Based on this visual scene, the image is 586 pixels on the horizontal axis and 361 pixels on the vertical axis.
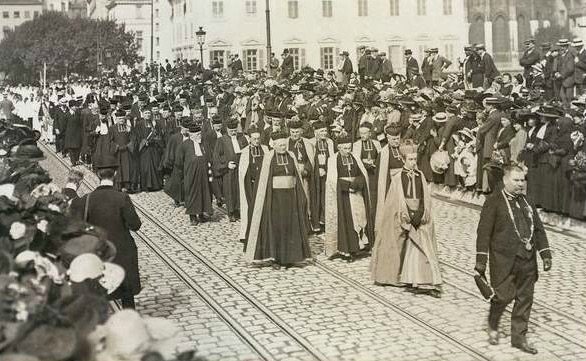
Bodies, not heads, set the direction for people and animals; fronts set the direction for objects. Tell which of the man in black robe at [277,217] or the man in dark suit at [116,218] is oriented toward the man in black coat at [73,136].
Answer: the man in dark suit

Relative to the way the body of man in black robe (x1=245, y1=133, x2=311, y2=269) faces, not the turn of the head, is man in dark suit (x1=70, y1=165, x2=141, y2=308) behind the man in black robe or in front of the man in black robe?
in front

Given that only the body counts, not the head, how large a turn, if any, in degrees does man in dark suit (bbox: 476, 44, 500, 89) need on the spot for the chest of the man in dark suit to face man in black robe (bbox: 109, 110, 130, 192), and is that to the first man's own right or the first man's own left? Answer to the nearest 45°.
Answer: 0° — they already face them

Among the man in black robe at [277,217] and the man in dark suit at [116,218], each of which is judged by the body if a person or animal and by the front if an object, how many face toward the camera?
1

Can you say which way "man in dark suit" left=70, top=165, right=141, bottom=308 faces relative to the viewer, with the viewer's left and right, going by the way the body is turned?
facing away from the viewer

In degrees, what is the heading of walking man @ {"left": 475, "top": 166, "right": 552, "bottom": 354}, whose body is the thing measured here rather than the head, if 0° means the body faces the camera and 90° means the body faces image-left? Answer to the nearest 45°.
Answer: approximately 315°

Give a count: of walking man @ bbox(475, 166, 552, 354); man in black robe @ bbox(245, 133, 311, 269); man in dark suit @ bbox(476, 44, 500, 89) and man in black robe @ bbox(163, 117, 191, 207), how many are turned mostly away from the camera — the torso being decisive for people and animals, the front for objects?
0

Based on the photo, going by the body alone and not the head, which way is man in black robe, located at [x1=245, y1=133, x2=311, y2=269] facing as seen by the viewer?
toward the camera

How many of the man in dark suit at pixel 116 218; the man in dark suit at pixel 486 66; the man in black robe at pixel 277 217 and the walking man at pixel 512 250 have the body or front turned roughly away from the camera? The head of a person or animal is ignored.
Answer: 1

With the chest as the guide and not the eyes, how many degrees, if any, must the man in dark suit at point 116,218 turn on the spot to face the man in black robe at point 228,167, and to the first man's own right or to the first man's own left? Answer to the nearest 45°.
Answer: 0° — they already face them

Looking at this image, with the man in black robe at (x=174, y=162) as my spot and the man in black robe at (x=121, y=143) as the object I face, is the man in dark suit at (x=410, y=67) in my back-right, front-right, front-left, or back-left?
front-right

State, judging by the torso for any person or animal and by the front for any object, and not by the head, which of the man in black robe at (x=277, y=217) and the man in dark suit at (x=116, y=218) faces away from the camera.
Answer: the man in dark suit
